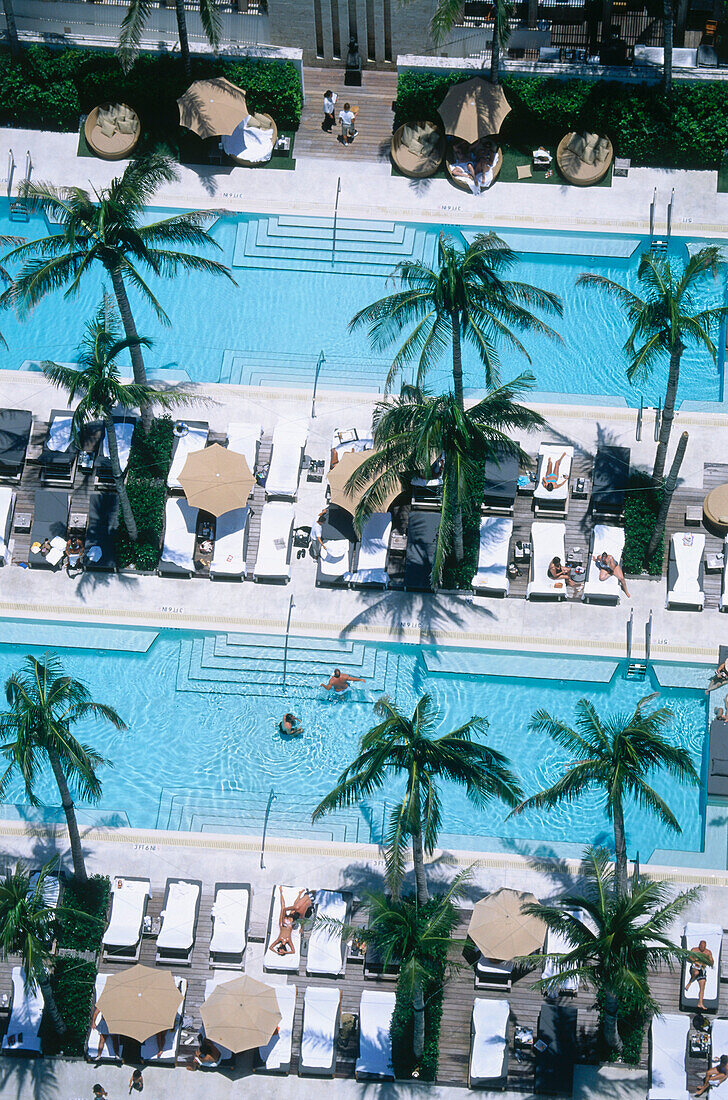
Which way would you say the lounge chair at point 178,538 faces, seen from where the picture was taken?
facing the viewer

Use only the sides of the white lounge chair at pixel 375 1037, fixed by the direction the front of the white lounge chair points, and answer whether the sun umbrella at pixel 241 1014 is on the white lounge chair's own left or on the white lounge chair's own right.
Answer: on the white lounge chair's own right

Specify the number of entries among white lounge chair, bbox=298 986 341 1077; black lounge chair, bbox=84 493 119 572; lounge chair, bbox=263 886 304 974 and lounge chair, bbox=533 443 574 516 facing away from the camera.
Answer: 2

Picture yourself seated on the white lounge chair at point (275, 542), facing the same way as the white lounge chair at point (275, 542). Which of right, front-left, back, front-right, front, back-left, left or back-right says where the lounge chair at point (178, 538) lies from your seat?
right

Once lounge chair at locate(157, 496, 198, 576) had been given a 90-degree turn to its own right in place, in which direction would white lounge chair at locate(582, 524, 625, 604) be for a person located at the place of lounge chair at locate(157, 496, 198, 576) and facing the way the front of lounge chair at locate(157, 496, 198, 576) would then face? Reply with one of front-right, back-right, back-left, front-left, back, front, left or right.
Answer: back

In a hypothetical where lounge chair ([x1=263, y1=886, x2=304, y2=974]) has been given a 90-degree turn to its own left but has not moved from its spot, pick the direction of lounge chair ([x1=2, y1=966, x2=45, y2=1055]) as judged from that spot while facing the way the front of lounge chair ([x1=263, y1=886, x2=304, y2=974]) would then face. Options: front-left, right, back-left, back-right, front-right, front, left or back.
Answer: front

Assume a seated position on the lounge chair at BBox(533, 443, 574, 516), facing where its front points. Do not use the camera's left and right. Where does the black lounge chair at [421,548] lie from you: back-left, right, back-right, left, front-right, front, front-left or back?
left

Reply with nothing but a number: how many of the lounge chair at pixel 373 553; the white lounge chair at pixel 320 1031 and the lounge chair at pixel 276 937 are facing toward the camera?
2

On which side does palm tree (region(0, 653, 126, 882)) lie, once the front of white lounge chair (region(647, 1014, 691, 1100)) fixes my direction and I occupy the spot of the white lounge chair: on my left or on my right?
on my right

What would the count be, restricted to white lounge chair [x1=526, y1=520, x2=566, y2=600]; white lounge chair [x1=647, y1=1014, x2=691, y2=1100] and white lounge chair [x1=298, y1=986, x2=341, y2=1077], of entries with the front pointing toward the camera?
3

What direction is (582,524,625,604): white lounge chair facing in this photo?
toward the camera

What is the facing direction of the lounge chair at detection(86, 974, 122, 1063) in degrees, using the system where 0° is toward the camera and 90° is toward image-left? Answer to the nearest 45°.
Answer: approximately 0°
